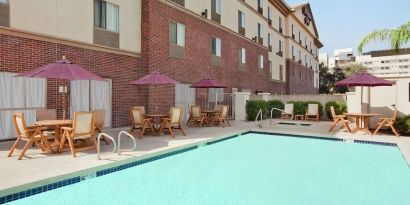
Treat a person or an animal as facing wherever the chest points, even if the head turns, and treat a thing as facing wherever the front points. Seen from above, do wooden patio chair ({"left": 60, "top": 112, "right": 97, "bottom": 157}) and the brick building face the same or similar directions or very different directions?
very different directions

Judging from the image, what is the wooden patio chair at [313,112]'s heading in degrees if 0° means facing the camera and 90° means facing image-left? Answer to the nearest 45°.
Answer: approximately 45°

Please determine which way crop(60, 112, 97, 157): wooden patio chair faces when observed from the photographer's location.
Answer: facing away from the viewer and to the left of the viewer

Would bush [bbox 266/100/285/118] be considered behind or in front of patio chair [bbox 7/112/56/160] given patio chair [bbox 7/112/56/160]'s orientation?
in front

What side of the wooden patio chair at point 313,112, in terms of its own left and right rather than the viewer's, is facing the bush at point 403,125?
left

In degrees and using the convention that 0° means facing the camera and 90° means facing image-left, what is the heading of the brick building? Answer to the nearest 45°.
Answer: approximately 315°

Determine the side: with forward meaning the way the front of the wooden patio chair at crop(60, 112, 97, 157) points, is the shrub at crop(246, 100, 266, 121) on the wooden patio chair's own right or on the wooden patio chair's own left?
on the wooden patio chair's own right

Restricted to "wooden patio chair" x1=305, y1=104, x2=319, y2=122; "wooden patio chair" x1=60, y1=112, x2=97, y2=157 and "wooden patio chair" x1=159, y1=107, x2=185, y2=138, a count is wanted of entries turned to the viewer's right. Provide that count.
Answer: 0

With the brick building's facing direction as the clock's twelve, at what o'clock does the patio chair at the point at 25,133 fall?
The patio chair is roughly at 2 o'clock from the brick building.

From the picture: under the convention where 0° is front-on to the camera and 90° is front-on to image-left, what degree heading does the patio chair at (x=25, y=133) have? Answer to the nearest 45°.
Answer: approximately 225°

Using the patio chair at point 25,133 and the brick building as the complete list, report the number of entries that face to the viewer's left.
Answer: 0

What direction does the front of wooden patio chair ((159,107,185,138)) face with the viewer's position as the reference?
facing away from the viewer and to the left of the viewer
